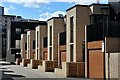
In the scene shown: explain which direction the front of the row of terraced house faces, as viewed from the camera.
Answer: facing the viewer and to the left of the viewer
